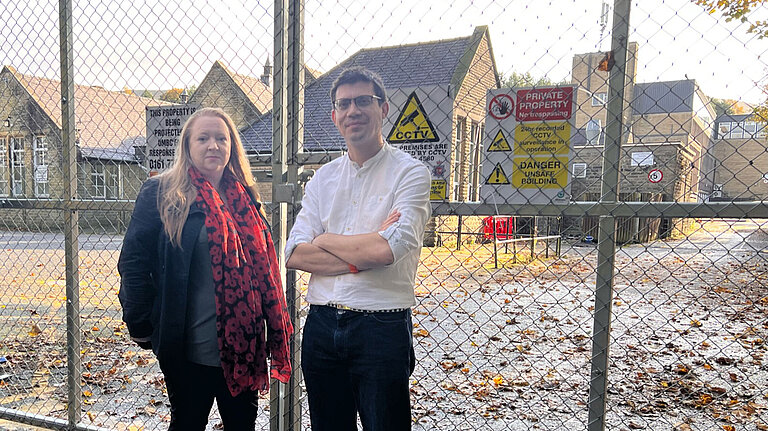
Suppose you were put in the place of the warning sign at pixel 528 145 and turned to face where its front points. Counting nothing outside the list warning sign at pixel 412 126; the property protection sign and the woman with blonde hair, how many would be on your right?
3

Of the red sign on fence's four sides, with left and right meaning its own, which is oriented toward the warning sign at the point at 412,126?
right

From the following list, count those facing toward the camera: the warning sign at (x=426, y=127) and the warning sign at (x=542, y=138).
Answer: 2

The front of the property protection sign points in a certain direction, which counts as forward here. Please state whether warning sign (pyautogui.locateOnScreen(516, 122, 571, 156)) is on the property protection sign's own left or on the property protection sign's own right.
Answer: on the property protection sign's own left

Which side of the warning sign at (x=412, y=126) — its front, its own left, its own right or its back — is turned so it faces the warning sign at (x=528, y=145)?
left

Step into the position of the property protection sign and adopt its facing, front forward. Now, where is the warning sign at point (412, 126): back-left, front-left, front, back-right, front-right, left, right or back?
front-left

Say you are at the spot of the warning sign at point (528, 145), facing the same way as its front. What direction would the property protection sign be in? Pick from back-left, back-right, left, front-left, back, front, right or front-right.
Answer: right

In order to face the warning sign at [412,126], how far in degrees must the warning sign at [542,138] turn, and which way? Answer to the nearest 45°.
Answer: approximately 90° to its right

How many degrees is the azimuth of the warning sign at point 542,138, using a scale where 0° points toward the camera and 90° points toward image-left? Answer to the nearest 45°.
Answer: approximately 0°

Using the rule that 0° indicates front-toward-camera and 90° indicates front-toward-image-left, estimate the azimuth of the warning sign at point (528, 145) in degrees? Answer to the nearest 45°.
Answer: approximately 0°

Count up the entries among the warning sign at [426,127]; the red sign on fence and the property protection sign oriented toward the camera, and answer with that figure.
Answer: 3
